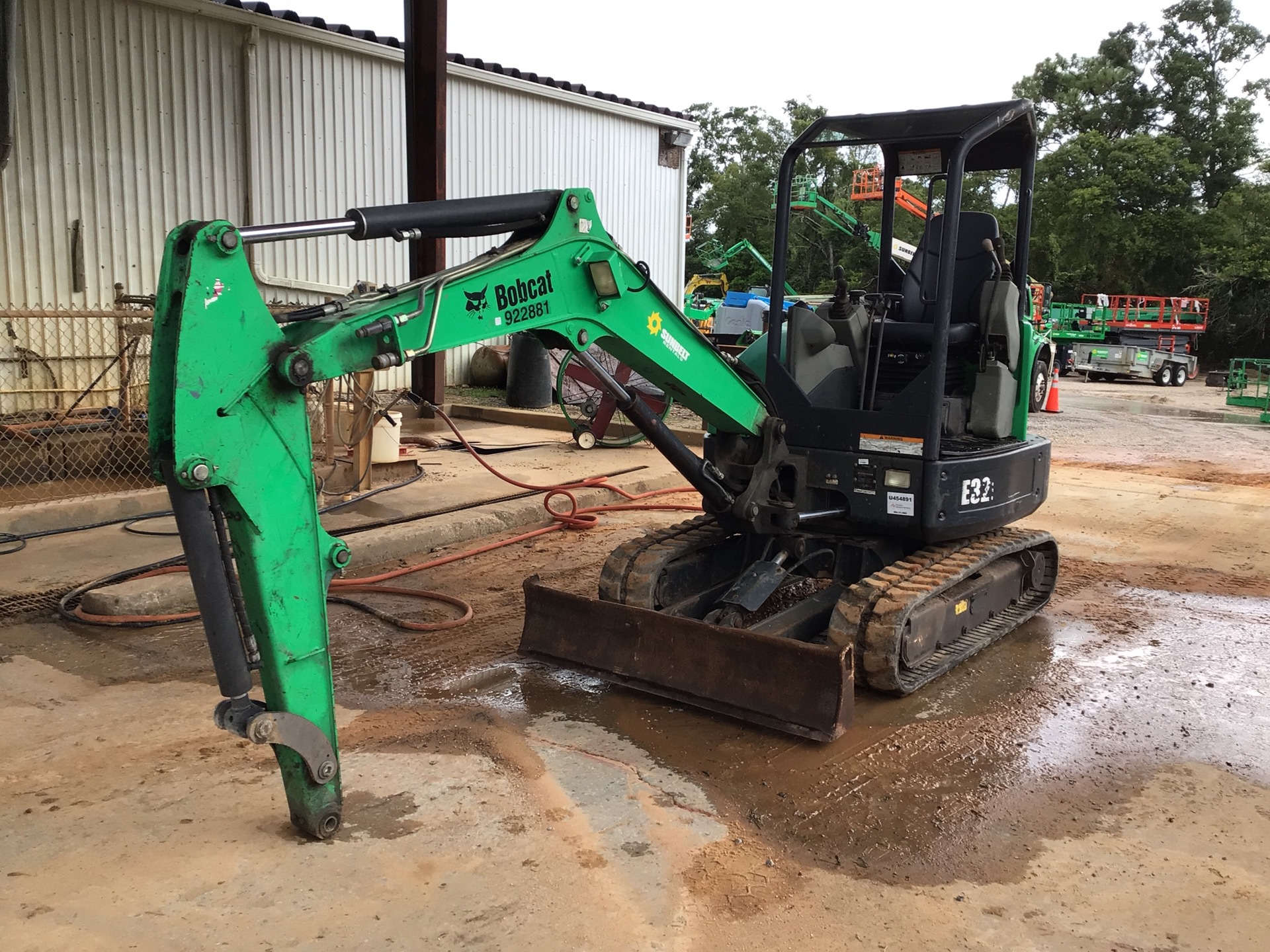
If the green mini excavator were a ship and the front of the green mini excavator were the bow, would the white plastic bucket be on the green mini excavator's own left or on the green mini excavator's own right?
on the green mini excavator's own right

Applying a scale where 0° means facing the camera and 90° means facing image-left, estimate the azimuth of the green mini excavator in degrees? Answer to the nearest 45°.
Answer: approximately 45°

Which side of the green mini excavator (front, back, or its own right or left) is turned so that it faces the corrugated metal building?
right

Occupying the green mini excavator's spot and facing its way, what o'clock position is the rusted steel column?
The rusted steel column is roughly at 4 o'clock from the green mini excavator.

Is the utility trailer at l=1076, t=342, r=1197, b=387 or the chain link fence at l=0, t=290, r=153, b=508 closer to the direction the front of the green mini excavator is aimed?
the chain link fence

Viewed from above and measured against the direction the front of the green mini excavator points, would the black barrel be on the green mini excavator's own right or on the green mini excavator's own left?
on the green mini excavator's own right

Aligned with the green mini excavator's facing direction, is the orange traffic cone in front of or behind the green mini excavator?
behind

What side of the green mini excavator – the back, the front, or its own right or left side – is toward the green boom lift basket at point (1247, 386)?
back

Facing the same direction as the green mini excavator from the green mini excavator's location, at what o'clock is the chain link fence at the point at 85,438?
The chain link fence is roughly at 3 o'clock from the green mini excavator.
